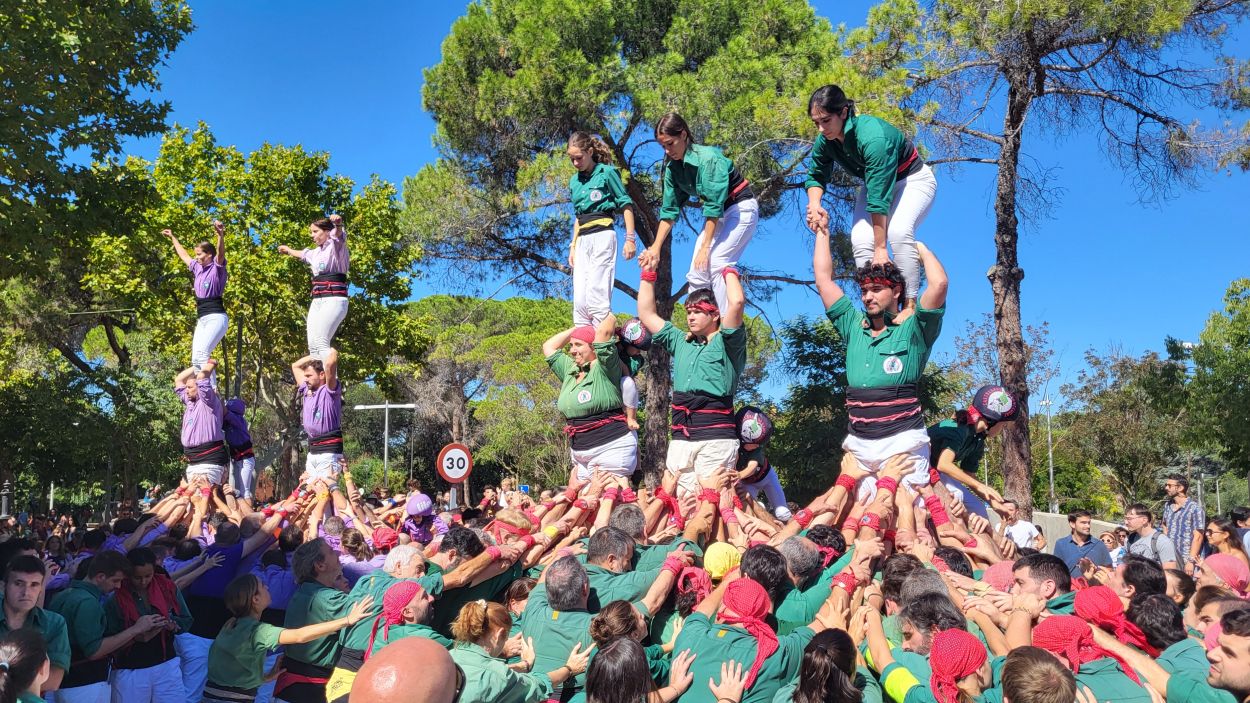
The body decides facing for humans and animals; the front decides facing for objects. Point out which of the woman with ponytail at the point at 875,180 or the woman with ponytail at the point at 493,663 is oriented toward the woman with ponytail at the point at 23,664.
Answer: the woman with ponytail at the point at 875,180

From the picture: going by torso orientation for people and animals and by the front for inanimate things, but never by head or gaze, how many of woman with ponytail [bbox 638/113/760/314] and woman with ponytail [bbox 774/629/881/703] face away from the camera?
1

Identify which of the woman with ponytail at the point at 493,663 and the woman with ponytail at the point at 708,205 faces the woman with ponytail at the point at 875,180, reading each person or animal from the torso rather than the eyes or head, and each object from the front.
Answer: the woman with ponytail at the point at 493,663

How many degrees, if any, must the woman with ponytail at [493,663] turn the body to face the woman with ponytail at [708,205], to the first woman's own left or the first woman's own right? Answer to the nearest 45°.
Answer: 0° — they already face them

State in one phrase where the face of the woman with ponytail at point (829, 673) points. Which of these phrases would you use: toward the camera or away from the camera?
away from the camera

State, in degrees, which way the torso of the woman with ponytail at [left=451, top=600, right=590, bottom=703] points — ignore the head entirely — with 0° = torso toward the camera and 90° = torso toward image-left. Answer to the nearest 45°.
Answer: approximately 225°

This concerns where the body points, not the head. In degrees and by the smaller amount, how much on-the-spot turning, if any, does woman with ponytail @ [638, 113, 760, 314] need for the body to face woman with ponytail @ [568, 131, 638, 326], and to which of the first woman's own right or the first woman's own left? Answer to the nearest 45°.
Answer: approximately 90° to the first woman's own right

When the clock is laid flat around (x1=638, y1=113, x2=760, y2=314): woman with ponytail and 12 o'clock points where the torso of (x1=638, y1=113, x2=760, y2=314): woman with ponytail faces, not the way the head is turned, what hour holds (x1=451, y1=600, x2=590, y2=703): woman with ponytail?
(x1=451, y1=600, x2=590, y2=703): woman with ponytail is roughly at 11 o'clock from (x1=638, y1=113, x2=760, y2=314): woman with ponytail.

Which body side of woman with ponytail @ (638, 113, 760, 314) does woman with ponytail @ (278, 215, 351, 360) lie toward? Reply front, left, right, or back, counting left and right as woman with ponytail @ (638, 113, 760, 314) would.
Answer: right
